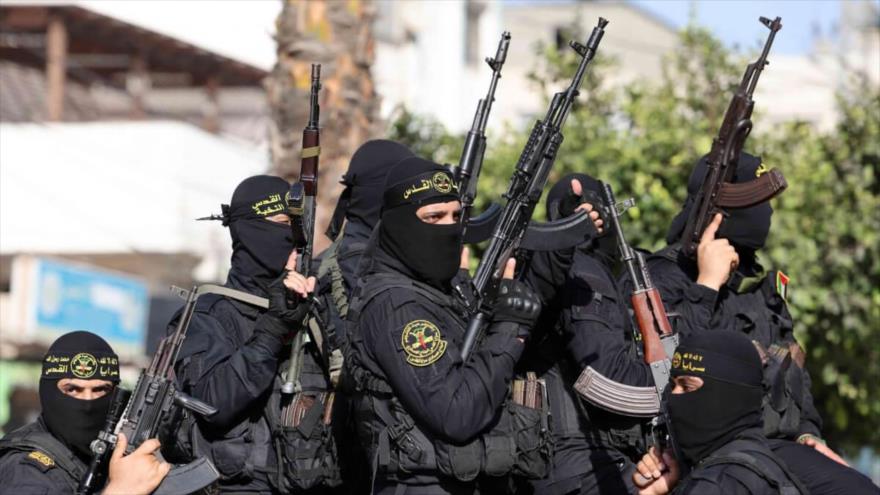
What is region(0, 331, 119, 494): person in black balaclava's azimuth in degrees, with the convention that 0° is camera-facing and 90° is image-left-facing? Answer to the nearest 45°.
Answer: approximately 315°

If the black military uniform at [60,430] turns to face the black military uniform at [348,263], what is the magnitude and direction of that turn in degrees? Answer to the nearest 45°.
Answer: approximately 45° to its left

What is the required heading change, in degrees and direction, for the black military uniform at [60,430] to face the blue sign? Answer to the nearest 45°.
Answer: approximately 135° to its left

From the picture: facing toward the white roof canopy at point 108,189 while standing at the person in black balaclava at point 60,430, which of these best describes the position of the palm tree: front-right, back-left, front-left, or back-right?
front-right

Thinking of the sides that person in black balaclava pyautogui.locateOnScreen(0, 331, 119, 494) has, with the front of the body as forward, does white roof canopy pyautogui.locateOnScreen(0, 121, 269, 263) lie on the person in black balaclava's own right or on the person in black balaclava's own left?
on the person in black balaclava's own left

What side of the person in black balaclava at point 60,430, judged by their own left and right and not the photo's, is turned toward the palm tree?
left
